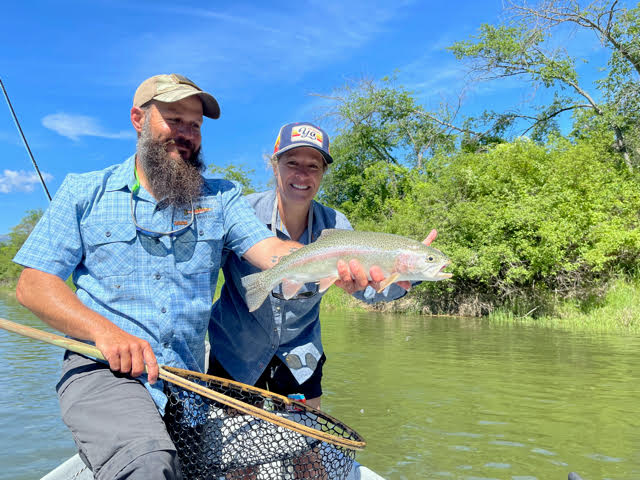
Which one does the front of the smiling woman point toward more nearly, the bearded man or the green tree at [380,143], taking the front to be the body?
the bearded man

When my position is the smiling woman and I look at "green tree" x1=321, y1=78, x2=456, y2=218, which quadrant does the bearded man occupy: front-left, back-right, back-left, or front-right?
back-left

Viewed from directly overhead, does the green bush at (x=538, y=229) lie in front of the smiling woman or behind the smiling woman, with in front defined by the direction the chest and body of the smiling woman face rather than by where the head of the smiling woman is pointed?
behind

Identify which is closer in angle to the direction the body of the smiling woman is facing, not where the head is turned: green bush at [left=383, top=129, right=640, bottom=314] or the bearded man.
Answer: the bearded man

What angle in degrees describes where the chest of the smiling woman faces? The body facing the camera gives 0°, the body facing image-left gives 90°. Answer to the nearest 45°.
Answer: approximately 0°

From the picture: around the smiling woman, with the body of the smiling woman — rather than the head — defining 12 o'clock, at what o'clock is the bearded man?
The bearded man is roughly at 1 o'clock from the smiling woman.

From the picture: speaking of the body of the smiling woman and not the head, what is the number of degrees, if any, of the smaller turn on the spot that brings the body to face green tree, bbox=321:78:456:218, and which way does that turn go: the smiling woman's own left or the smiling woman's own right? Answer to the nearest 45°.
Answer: approximately 180°
